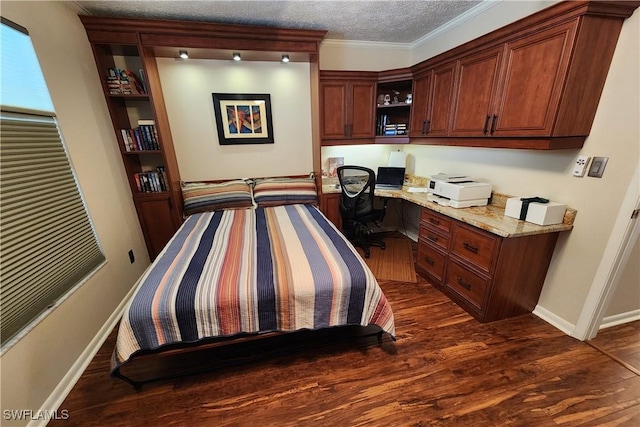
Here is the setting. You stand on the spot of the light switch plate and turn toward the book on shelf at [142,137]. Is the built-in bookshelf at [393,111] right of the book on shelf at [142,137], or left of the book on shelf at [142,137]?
right

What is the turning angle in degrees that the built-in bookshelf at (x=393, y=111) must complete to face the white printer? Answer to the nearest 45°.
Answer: approximately 45° to its left

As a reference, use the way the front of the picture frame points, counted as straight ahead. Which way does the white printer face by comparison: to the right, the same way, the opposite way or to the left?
to the right

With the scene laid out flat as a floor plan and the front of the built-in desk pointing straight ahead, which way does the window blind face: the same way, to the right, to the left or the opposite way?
the opposite way

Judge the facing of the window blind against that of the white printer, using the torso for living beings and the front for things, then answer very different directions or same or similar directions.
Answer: very different directions

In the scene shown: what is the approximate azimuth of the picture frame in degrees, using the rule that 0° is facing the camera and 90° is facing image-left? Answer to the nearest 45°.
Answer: approximately 0°

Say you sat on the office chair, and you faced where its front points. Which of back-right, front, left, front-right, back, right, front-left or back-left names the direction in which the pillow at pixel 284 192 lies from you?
back-left

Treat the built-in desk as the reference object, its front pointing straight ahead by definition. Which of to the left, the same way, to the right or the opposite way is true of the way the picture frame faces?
to the left

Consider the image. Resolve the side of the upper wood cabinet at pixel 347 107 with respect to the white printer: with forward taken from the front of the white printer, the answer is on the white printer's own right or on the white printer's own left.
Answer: on the white printer's own right
